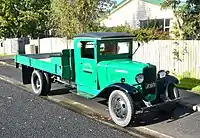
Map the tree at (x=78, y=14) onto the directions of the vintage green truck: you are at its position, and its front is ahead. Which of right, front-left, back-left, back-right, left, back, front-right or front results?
back-left

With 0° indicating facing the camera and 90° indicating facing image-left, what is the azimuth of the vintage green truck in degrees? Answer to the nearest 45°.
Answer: approximately 315°

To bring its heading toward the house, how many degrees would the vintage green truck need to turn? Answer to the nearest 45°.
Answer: approximately 135° to its left

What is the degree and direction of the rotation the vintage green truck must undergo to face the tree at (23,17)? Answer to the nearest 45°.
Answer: approximately 135° to its left

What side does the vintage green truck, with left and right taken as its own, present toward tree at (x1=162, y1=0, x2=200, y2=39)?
left

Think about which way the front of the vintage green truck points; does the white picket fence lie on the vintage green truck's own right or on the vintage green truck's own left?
on the vintage green truck's own left
